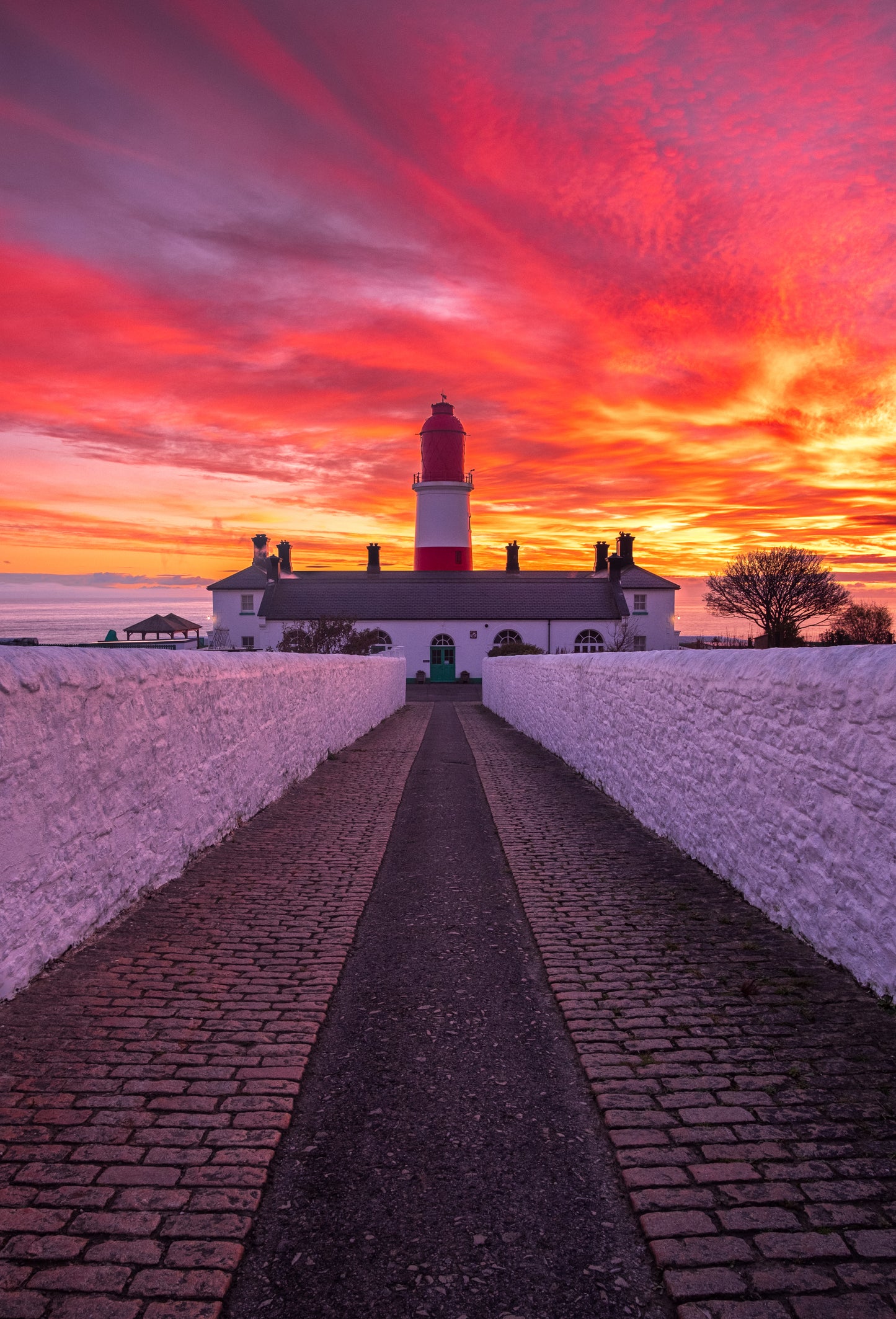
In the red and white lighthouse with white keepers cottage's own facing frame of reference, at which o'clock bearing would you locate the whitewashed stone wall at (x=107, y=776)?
The whitewashed stone wall is roughly at 12 o'clock from the red and white lighthouse with white keepers cottage.

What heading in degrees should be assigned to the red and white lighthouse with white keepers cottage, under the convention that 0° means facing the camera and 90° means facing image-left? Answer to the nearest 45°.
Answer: approximately 0°

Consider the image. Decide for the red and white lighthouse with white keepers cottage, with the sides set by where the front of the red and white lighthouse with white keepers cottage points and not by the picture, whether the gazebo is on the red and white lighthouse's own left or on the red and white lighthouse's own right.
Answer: on the red and white lighthouse's own right
